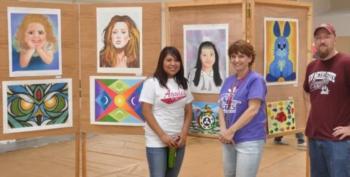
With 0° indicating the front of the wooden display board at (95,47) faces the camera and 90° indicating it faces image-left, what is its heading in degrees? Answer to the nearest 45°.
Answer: approximately 0°

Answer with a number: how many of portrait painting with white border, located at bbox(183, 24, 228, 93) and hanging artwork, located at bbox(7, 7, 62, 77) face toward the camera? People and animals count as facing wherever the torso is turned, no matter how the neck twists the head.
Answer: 2

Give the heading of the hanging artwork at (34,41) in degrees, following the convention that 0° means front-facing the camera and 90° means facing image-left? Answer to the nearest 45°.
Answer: approximately 0°

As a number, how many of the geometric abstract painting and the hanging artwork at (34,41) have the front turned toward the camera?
2

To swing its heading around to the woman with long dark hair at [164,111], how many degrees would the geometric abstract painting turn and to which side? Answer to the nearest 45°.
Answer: approximately 45° to its left

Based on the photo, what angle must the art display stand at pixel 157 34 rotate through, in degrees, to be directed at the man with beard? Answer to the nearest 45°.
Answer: approximately 45° to its left

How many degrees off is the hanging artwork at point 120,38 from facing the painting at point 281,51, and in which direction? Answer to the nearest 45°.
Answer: approximately 90° to its left

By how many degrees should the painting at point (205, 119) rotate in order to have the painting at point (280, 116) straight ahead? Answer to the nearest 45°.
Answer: approximately 90° to its left
